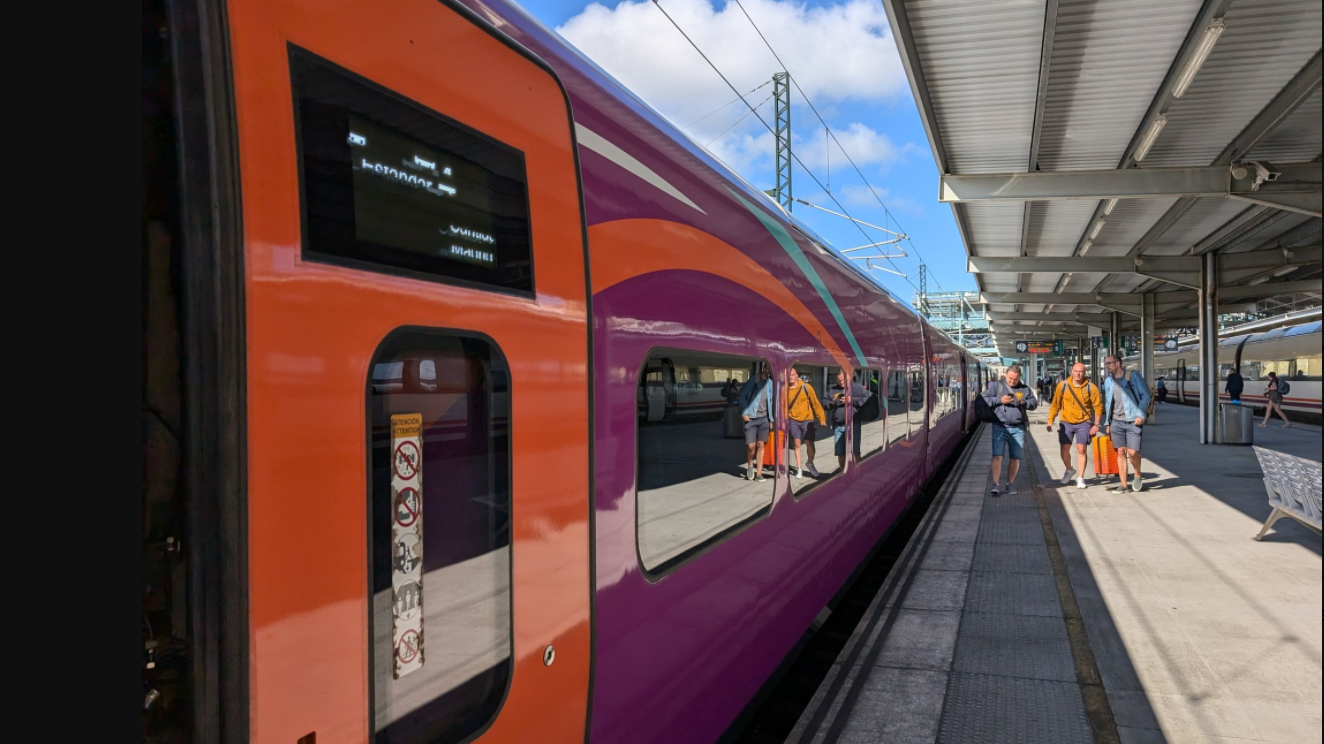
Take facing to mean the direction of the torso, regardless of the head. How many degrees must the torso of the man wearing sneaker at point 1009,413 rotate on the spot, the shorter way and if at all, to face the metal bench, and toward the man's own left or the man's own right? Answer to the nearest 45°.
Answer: approximately 45° to the man's own left

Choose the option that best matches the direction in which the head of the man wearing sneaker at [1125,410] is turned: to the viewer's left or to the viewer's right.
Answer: to the viewer's left

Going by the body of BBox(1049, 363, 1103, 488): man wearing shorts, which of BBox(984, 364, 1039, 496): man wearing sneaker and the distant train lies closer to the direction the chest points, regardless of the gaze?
the man wearing sneaker

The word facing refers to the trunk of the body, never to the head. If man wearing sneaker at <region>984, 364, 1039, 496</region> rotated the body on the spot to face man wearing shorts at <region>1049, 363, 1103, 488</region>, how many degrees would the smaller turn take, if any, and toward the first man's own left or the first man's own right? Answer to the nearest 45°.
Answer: approximately 135° to the first man's own left

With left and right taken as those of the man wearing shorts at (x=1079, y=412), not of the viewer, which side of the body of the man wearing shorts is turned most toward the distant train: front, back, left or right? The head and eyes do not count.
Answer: back

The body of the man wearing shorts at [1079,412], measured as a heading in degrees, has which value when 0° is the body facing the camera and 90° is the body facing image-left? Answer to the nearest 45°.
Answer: approximately 0°

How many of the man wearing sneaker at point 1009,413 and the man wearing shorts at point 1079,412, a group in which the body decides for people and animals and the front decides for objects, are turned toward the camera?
2
